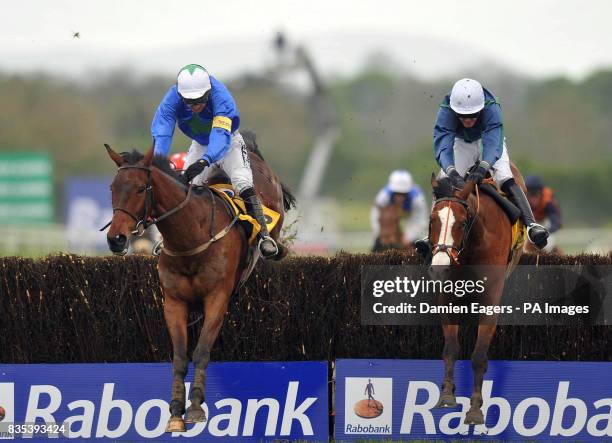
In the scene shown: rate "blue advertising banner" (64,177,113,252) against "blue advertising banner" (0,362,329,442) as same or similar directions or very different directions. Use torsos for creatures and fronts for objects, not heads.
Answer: same or similar directions

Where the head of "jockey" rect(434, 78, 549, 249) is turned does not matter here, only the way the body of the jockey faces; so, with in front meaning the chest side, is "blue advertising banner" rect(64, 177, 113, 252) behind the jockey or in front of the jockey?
behind

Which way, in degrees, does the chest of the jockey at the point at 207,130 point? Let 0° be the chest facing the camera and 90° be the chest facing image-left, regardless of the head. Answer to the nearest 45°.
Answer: approximately 45°

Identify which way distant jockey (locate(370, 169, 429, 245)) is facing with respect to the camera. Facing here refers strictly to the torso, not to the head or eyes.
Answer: toward the camera

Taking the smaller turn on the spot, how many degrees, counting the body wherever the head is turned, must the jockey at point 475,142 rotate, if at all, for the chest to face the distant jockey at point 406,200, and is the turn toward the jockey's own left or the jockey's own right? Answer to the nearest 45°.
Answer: approximately 180°

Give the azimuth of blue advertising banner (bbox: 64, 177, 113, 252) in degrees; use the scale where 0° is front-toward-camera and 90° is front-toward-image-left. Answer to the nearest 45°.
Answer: approximately 0°

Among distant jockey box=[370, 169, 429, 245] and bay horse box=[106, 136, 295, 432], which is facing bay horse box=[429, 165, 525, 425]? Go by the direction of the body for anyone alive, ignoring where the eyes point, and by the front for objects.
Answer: the distant jockey

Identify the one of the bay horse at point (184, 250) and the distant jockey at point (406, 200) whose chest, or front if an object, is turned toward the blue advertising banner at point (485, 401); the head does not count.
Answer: the distant jockey

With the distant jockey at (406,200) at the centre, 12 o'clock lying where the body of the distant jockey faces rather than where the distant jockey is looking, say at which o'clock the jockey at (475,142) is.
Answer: The jockey is roughly at 12 o'clock from the distant jockey.

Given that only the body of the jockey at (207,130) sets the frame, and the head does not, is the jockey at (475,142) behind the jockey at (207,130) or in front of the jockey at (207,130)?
behind

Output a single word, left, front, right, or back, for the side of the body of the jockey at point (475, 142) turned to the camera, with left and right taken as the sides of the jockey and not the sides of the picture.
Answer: front

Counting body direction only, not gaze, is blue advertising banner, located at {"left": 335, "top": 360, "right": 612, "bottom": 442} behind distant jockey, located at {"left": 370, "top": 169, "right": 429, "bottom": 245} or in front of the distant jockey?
in front

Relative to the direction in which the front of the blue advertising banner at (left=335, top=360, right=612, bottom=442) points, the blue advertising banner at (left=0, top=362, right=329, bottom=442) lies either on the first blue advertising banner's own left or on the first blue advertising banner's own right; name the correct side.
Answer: on the first blue advertising banner's own right

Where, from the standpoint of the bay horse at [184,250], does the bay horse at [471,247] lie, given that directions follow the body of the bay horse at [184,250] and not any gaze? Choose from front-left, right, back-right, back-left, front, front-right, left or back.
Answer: back-left

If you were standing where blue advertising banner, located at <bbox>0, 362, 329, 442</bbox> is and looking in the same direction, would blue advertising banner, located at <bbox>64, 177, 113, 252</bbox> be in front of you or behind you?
behind
